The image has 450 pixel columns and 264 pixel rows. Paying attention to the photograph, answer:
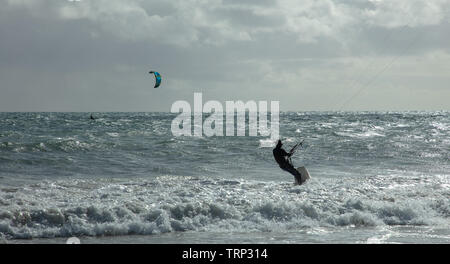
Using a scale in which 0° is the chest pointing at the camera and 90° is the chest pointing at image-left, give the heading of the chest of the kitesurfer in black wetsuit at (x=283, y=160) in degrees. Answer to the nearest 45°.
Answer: approximately 270°
